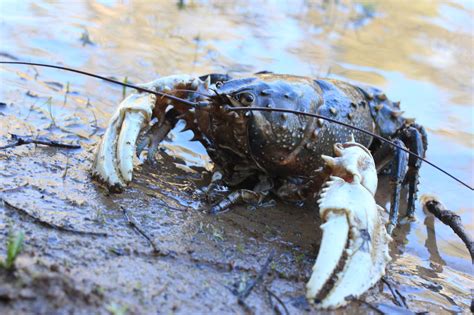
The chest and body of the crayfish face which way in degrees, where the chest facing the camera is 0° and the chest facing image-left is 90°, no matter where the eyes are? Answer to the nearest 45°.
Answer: approximately 45°

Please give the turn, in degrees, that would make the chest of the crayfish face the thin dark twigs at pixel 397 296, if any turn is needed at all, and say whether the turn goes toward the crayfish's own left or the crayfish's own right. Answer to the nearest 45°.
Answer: approximately 90° to the crayfish's own left
